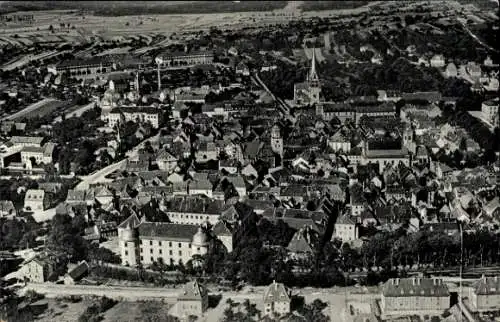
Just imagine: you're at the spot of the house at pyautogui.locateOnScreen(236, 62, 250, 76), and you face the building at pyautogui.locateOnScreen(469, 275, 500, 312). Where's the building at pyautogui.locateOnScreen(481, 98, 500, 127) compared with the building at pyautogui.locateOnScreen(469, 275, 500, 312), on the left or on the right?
left

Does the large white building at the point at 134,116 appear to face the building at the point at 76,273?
yes

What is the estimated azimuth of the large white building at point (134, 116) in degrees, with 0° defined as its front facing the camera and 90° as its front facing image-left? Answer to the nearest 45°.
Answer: approximately 0°

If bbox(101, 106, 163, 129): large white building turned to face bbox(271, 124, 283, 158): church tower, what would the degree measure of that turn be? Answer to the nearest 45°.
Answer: approximately 45° to its left

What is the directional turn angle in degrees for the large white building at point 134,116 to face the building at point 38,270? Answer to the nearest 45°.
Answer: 0° — it already faces it

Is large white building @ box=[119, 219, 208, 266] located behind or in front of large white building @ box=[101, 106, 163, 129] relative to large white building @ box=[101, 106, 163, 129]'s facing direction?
in front

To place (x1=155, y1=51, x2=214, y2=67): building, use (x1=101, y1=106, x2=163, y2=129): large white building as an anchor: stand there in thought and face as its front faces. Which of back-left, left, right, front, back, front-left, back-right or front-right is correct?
back-left

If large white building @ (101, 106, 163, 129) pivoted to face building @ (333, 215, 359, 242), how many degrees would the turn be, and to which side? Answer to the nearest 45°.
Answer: approximately 45° to its left

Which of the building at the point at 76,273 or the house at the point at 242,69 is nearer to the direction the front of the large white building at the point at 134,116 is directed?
the building

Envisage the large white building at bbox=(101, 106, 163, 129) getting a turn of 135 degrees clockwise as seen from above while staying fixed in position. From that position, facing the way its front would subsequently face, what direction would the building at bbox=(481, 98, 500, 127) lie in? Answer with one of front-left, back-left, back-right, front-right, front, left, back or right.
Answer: back-right

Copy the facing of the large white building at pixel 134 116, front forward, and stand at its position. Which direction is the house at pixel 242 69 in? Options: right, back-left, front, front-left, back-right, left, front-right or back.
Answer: back-left

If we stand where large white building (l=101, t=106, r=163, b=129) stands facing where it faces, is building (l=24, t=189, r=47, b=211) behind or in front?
in front

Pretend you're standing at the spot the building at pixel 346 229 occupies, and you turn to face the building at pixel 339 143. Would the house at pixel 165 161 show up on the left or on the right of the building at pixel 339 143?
left
